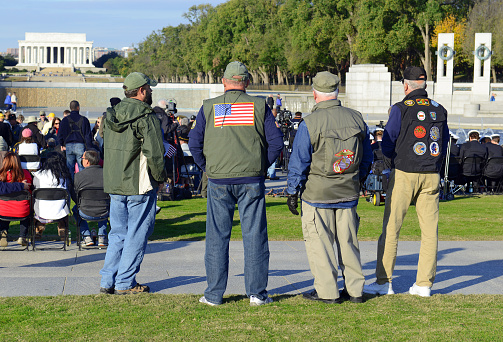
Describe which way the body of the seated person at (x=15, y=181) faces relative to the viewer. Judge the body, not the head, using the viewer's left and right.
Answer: facing away from the viewer

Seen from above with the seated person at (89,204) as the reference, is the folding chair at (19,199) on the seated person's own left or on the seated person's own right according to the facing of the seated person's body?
on the seated person's own left

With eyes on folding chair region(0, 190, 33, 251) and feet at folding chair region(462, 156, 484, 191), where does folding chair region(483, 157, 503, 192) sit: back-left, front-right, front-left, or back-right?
back-left

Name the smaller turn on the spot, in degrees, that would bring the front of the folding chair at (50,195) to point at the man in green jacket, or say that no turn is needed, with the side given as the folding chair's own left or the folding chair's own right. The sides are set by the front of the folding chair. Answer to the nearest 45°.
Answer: approximately 180°

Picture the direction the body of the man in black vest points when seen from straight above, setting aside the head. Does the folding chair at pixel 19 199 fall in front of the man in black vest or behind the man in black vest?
in front

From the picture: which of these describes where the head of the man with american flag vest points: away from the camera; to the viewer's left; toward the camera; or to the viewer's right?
away from the camera

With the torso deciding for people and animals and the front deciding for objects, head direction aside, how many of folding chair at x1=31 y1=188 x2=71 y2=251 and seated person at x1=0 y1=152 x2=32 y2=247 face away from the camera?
2

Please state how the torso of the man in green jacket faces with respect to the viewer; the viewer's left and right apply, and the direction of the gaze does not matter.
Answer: facing away from the viewer and to the right of the viewer

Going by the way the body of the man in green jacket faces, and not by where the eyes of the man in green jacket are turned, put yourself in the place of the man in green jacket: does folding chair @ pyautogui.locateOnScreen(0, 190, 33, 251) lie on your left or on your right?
on your left

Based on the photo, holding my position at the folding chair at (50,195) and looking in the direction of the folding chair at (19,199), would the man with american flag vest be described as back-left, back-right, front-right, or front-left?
back-left

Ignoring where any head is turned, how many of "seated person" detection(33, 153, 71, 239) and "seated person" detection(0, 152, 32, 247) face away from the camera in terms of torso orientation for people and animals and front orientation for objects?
2

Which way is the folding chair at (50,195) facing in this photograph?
away from the camera

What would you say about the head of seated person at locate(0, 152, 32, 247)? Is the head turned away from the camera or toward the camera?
away from the camera

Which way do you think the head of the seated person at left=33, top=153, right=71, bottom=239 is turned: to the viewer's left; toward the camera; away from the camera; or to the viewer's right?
away from the camera

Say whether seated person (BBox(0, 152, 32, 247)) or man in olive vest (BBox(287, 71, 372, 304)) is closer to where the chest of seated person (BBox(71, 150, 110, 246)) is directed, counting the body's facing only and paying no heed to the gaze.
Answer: the seated person

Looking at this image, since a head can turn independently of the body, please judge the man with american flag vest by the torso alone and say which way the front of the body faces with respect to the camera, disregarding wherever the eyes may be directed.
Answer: away from the camera
